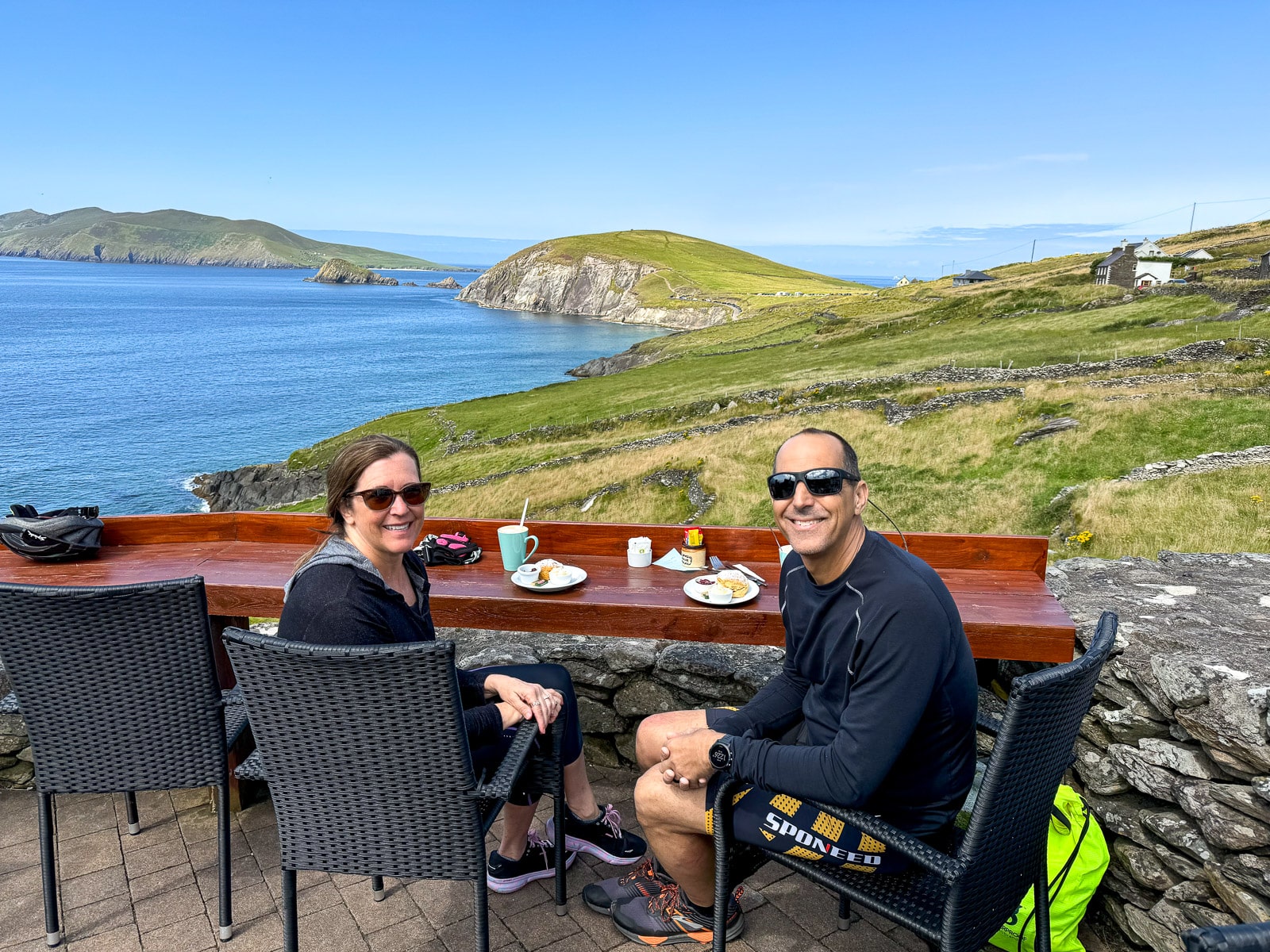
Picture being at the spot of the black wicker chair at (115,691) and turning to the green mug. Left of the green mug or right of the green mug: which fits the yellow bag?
right

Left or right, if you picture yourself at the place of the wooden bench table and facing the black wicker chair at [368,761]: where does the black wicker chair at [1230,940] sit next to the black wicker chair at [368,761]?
left

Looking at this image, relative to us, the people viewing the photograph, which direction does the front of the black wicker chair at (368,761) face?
facing away from the viewer and to the right of the viewer

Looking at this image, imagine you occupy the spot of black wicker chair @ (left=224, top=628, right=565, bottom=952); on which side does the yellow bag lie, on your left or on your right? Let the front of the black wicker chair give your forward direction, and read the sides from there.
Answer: on your right

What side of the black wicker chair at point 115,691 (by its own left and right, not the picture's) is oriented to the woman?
right

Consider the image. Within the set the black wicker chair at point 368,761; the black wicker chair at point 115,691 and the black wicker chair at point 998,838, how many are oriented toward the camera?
0

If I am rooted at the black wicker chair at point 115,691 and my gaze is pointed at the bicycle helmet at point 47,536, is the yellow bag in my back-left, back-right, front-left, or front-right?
back-right

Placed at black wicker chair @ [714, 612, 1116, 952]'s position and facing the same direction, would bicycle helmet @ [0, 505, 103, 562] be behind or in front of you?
in front

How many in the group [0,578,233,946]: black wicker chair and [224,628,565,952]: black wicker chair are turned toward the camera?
0

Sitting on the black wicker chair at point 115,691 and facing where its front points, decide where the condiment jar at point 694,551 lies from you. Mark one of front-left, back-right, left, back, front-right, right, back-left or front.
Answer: front-right

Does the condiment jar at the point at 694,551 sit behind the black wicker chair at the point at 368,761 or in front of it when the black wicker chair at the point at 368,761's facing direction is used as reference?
in front

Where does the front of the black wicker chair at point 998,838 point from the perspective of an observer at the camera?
facing away from the viewer and to the left of the viewer

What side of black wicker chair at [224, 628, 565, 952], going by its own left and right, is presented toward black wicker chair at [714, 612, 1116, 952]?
right

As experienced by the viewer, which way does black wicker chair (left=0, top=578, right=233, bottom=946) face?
facing away from the viewer and to the right of the viewer

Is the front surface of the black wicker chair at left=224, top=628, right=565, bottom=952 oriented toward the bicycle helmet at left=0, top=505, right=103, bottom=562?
no

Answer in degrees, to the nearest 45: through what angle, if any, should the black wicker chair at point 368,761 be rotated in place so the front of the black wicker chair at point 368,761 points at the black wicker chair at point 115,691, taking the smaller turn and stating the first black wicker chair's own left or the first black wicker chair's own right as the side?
approximately 90° to the first black wicker chair's own left
